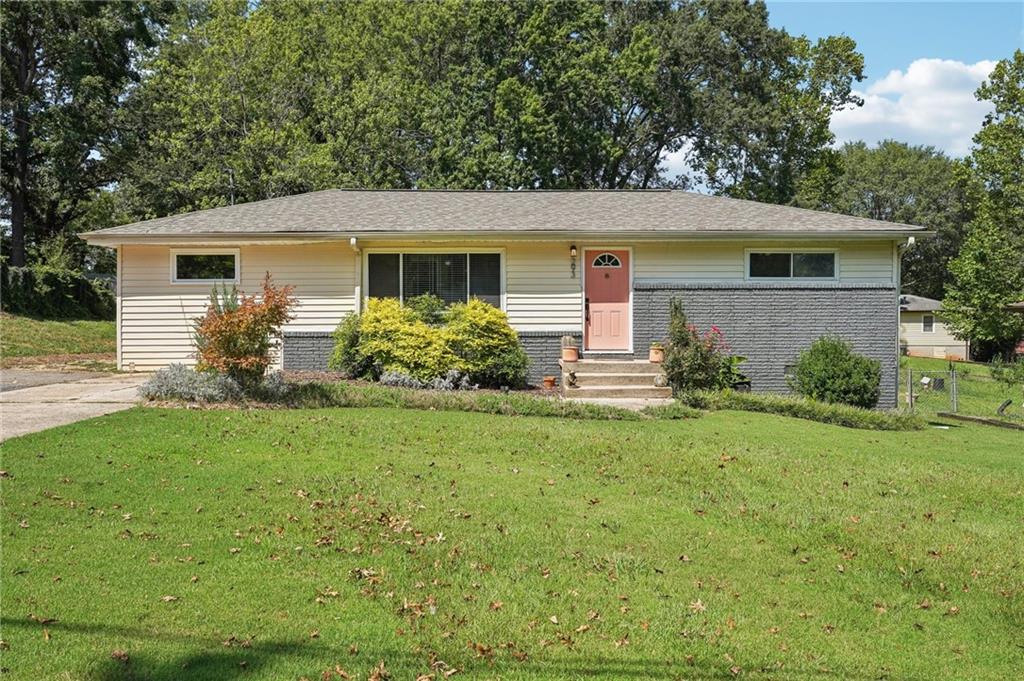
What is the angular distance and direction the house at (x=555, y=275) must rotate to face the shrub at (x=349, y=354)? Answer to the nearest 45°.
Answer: approximately 90° to its right

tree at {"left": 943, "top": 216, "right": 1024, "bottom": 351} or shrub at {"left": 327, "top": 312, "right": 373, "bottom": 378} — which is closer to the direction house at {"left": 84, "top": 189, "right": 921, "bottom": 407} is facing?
the shrub

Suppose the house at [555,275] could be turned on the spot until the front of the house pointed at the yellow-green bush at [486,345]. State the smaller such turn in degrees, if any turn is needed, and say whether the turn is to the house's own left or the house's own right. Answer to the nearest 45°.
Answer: approximately 45° to the house's own right

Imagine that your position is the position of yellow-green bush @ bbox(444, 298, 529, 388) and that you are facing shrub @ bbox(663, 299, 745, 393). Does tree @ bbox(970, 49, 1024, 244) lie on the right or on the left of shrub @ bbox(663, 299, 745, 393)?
left

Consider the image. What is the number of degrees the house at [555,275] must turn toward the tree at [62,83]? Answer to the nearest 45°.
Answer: approximately 135° to its right

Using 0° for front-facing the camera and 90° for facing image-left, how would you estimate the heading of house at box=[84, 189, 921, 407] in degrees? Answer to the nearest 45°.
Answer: approximately 0°

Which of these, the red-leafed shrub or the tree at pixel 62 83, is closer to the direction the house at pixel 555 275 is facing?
the red-leafed shrub

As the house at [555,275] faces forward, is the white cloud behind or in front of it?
behind

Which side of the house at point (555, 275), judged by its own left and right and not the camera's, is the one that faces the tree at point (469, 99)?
back

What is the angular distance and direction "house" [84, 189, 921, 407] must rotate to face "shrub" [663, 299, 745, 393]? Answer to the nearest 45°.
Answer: approximately 45° to its left

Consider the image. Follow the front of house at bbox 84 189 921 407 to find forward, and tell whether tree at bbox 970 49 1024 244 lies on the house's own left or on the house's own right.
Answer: on the house's own left
